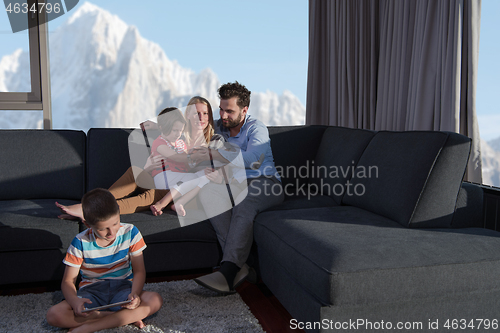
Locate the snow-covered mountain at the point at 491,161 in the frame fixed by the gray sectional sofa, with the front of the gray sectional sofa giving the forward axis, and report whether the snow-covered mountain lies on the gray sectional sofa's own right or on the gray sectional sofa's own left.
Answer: on the gray sectional sofa's own left

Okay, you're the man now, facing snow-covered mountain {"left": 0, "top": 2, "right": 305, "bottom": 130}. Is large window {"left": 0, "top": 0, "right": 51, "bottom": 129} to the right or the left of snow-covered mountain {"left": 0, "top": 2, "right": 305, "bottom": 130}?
left

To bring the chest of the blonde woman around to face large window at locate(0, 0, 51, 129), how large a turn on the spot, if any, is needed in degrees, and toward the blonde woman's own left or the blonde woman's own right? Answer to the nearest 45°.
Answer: approximately 90° to the blonde woman's own right

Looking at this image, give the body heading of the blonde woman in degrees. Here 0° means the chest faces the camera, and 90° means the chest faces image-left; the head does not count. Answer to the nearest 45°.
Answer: approximately 45°

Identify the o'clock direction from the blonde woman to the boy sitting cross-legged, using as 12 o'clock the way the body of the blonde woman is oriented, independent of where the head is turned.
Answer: The boy sitting cross-legged is roughly at 11 o'clock from the blonde woman.

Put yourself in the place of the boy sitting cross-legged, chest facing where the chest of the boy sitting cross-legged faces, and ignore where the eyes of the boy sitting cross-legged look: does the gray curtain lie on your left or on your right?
on your left

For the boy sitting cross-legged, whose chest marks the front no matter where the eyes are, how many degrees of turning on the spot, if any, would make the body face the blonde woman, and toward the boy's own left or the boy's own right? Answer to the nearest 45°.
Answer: approximately 180°
